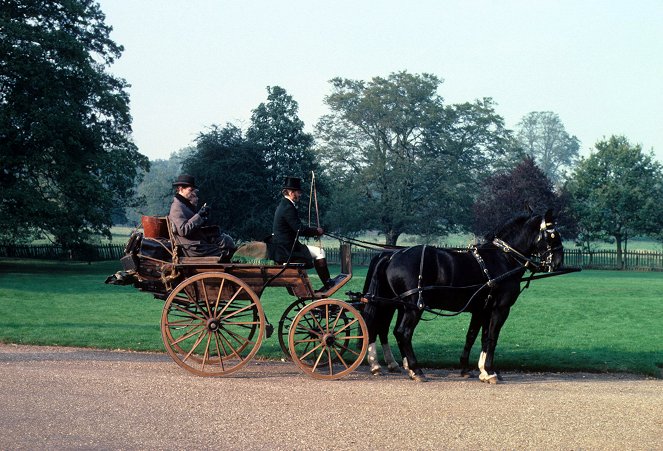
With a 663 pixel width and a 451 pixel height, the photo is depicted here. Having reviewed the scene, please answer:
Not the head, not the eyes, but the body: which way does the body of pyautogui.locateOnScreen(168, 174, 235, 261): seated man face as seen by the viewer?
to the viewer's right

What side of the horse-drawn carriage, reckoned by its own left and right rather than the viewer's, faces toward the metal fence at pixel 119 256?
left

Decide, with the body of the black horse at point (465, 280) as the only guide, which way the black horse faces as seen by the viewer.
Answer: to the viewer's right

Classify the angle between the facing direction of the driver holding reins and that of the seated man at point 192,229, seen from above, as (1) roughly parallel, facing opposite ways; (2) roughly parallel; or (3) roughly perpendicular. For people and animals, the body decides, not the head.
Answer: roughly parallel

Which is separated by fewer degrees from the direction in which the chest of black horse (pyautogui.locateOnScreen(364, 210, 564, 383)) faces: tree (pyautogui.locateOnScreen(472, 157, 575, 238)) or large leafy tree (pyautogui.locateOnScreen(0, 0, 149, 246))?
the tree

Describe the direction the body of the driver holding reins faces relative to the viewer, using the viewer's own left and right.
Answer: facing to the right of the viewer

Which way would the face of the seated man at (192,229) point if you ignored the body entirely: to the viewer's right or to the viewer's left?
to the viewer's right

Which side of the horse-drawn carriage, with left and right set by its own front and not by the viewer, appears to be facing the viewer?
right

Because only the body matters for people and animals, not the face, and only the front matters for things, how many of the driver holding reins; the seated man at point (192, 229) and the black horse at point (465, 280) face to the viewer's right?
3

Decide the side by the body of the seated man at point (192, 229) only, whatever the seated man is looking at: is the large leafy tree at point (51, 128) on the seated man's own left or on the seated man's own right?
on the seated man's own left

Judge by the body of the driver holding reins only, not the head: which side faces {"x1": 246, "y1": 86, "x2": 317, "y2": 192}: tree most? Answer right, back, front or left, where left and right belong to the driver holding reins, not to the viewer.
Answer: left

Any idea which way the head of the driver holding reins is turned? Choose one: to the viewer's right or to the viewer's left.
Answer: to the viewer's right

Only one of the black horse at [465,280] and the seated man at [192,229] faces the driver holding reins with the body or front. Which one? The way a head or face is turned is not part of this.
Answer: the seated man

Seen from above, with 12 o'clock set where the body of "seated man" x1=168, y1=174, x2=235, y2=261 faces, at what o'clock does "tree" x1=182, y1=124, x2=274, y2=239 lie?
The tree is roughly at 9 o'clock from the seated man.
